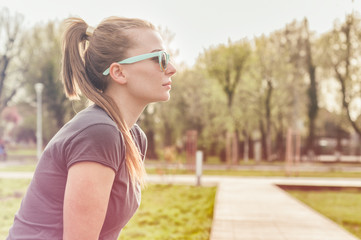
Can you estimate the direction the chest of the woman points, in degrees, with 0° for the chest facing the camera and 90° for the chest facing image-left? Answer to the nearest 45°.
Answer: approximately 270°

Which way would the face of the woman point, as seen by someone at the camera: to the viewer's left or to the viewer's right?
to the viewer's right

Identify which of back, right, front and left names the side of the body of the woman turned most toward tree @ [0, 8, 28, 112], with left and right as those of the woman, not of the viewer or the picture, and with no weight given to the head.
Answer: left

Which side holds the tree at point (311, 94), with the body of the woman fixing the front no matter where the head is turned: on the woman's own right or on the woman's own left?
on the woman's own left

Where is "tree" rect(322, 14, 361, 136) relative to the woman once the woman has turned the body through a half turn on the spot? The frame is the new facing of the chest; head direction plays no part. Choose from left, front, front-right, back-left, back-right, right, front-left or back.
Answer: back-right
